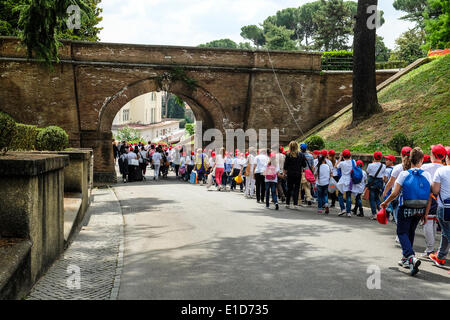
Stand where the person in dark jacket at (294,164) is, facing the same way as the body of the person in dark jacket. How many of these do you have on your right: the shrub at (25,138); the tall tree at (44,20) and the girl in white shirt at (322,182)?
1

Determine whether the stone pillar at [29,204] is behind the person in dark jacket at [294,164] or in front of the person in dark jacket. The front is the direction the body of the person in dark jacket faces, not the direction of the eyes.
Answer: behind

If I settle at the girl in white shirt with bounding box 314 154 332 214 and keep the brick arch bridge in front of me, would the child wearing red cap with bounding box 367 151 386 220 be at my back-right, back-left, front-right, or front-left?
back-right

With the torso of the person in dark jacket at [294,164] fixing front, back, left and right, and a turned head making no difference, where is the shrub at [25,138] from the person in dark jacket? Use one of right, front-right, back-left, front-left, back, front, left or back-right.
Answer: left

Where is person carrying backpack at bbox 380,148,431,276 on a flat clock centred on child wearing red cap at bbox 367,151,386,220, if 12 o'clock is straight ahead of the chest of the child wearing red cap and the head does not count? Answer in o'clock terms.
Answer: The person carrying backpack is roughly at 6 o'clock from the child wearing red cap.

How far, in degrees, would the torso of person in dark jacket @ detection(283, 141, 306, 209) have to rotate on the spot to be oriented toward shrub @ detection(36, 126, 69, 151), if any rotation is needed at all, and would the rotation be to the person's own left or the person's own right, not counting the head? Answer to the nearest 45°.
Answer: approximately 90° to the person's own left

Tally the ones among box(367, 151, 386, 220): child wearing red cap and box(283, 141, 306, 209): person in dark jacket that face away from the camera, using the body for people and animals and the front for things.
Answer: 2

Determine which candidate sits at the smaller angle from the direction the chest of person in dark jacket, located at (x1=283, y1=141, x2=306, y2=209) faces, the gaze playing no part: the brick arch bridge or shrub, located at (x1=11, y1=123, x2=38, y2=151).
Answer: the brick arch bridge

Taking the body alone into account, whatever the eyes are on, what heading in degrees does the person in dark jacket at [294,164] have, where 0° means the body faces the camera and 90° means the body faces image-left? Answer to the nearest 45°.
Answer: approximately 180°

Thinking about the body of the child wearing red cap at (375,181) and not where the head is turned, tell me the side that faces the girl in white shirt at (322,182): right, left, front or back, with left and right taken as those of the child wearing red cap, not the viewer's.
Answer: left

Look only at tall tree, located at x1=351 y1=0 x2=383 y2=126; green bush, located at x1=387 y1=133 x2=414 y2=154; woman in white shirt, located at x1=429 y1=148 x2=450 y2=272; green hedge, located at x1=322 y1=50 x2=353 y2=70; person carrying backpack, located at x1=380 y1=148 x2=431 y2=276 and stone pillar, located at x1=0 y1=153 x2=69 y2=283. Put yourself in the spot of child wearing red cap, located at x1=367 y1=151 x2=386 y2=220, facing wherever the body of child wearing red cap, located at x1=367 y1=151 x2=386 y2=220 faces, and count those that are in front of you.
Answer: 3

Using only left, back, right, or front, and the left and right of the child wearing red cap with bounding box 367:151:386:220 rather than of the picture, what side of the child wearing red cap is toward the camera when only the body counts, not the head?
back

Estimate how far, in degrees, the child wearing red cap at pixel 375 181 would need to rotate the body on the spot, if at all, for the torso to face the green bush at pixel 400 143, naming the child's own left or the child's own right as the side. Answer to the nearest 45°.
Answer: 0° — they already face it

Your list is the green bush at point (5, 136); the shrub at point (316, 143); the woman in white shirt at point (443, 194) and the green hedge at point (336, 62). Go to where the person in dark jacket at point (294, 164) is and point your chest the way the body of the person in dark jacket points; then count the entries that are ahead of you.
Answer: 2

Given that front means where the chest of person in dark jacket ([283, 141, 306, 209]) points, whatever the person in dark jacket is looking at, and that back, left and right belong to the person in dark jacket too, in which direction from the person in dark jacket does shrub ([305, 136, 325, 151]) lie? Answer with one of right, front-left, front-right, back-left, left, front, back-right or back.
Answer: front

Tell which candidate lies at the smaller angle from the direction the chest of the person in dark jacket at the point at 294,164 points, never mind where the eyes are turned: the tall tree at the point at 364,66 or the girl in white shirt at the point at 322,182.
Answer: the tall tree

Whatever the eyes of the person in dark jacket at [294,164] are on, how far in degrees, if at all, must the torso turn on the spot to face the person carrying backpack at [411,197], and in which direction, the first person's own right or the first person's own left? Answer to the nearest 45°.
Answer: approximately 180°
